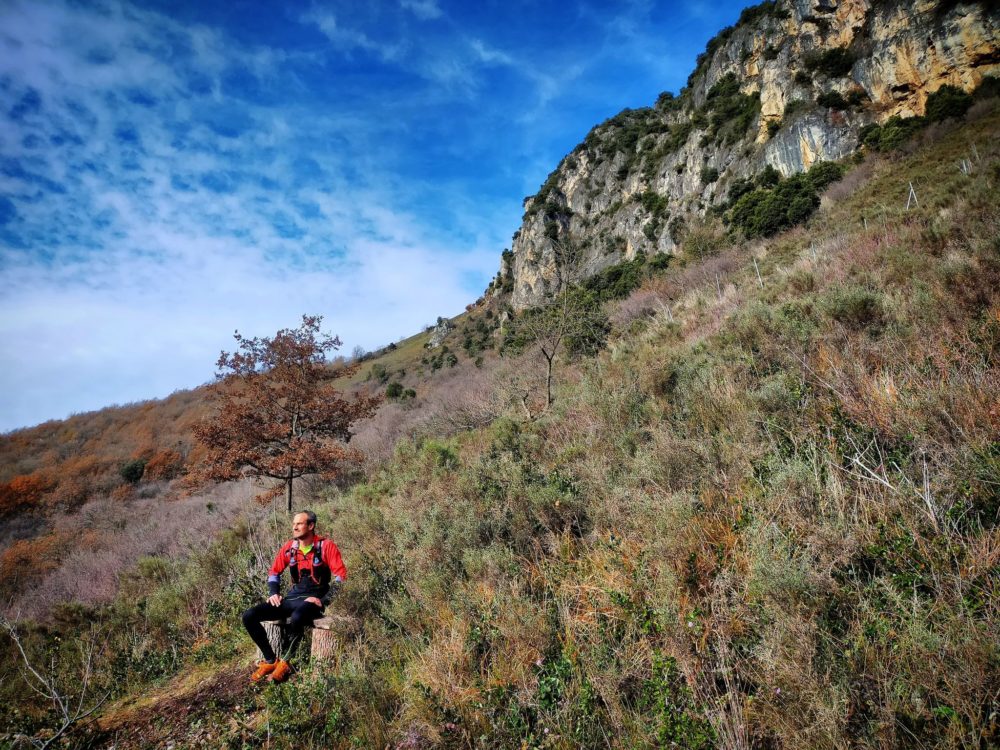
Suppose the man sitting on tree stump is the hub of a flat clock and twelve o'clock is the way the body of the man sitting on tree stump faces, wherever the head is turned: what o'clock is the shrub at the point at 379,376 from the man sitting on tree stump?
The shrub is roughly at 5 o'clock from the man sitting on tree stump.

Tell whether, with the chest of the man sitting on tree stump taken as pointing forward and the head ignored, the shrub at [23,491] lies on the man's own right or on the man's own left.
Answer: on the man's own right

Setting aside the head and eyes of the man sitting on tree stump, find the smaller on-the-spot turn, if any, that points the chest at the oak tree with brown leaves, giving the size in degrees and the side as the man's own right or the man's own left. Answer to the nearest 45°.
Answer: approximately 135° to the man's own right

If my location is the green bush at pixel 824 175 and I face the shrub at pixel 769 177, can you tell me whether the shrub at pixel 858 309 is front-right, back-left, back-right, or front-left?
back-left

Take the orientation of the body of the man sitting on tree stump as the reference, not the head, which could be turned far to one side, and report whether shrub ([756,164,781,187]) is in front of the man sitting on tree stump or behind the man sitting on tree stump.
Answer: behind

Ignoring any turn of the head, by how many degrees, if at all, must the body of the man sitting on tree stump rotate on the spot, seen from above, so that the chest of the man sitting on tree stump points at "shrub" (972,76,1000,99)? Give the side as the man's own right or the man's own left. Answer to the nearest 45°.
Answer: approximately 135° to the man's own left

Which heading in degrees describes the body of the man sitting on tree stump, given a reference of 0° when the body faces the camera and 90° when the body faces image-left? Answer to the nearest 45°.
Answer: approximately 45°

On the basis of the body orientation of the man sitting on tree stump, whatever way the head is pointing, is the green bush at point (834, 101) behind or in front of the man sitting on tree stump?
behind

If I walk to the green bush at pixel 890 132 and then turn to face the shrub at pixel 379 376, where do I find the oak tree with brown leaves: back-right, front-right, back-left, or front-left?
front-left

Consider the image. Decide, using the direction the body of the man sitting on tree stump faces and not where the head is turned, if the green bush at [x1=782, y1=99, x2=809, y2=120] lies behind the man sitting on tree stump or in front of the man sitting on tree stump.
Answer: behind

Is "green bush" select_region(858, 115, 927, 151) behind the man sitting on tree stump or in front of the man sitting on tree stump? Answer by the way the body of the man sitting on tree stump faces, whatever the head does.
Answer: behind
